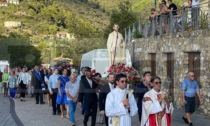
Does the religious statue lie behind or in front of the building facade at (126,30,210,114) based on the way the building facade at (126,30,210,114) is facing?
in front

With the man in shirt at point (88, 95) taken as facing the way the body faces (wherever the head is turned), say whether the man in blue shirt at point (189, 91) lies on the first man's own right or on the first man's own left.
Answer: on the first man's own left

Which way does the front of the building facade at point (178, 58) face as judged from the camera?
facing the viewer and to the left of the viewer

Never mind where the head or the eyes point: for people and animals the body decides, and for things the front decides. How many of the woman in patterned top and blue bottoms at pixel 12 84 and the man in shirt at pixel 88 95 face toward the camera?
2

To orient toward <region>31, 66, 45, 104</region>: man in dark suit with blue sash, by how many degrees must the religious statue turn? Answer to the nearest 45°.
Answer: approximately 135° to its right

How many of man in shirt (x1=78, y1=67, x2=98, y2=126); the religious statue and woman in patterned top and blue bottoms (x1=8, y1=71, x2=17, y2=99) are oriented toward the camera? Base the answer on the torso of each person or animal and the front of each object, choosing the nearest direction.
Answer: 3

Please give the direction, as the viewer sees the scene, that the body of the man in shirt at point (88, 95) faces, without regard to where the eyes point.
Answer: toward the camera

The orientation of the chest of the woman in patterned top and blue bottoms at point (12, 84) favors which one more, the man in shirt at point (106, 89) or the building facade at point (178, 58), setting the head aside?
the man in shirt

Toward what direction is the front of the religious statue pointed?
toward the camera
